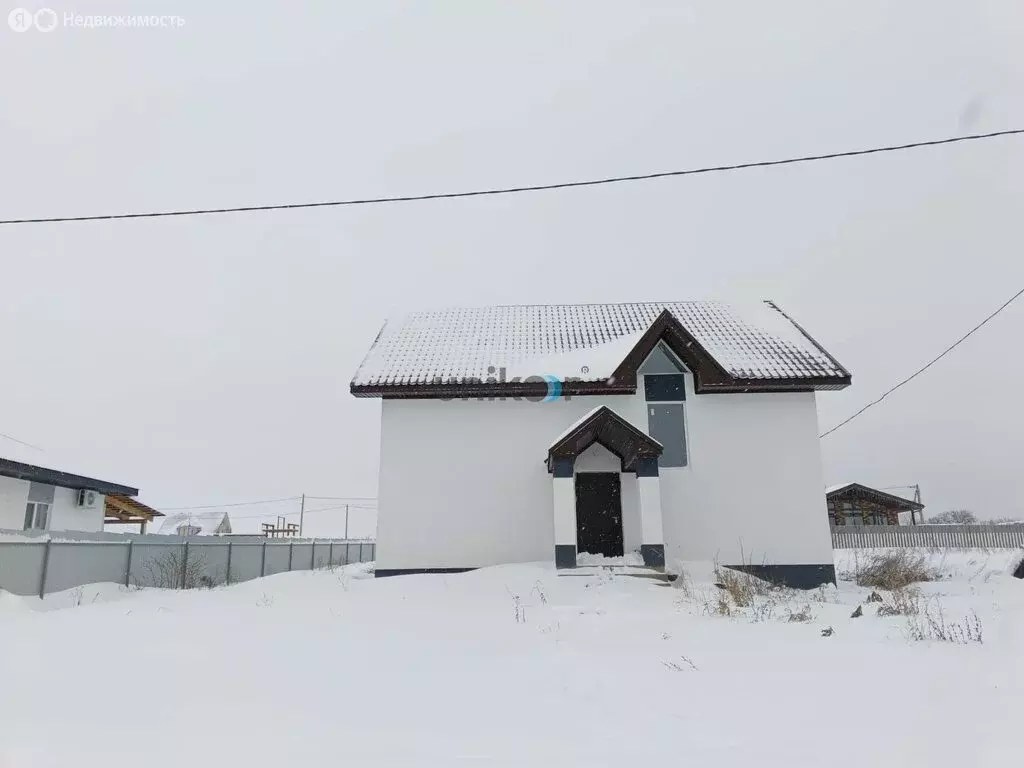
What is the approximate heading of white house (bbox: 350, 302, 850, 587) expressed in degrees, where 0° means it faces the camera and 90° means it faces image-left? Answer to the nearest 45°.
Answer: approximately 0°

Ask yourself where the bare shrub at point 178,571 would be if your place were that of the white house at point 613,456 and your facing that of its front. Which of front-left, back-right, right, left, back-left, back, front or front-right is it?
right

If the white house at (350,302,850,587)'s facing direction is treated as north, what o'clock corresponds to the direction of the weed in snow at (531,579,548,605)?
The weed in snow is roughly at 1 o'clock from the white house.

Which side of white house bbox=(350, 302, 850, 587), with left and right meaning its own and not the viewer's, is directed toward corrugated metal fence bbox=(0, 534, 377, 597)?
right

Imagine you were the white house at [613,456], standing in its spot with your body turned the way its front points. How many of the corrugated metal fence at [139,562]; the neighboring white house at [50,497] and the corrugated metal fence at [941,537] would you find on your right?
2

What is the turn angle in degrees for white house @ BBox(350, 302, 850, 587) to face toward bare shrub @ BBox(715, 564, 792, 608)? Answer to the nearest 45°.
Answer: approximately 45° to its left

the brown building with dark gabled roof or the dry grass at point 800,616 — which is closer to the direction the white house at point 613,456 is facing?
the dry grass

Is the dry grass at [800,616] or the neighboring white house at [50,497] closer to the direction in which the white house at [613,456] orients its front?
the dry grass

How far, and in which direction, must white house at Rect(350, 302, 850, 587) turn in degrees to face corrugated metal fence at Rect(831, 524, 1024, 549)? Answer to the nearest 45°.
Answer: approximately 135° to its left

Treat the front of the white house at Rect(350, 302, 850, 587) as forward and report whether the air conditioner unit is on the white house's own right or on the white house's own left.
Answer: on the white house's own right
